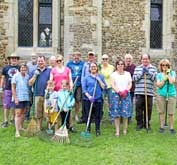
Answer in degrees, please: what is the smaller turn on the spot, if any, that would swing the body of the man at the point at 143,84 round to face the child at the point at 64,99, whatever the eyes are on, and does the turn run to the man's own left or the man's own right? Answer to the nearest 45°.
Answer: approximately 45° to the man's own right

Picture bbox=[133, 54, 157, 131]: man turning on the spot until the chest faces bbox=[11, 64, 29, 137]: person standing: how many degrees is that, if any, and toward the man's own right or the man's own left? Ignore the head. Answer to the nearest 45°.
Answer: approximately 90° to the man's own right

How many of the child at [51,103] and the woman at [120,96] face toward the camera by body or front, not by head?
2

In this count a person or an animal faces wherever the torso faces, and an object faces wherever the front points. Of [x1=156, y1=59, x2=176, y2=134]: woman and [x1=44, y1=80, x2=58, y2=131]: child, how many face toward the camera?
2

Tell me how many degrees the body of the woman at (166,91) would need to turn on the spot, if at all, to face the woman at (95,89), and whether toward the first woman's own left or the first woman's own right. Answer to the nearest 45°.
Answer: approximately 90° to the first woman's own right
